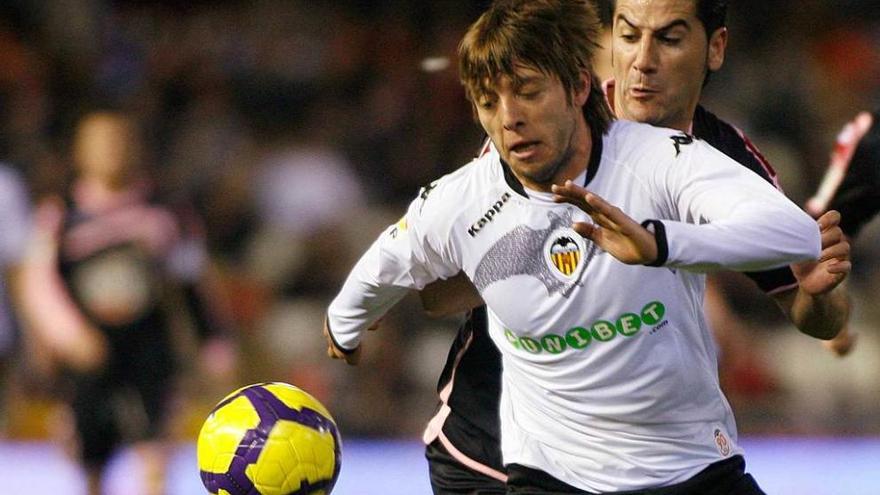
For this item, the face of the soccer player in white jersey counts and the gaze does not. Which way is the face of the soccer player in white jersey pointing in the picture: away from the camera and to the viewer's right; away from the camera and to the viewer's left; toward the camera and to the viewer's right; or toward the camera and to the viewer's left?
toward the camera and to the viewer's left

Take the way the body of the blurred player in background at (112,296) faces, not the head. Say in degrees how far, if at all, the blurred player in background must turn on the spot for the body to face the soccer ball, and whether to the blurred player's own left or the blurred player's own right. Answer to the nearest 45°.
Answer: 0° — they already face it

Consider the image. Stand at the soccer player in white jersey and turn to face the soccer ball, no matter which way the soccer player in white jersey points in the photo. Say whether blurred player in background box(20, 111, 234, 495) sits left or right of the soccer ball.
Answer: right

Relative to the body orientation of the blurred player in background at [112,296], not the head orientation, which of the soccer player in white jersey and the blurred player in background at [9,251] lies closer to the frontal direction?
the soccer player in white jersey

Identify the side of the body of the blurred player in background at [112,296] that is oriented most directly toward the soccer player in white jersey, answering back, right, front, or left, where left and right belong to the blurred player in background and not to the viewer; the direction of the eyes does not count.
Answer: front

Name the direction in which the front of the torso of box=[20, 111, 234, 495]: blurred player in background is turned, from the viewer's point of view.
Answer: toward the camera

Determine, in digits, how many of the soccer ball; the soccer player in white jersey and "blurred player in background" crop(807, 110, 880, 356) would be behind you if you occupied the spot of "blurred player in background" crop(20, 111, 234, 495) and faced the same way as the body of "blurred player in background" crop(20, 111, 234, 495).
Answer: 0

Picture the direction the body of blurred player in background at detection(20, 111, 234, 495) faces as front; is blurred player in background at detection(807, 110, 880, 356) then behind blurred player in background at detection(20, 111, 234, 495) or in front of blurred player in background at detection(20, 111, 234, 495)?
in front
